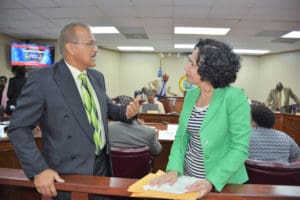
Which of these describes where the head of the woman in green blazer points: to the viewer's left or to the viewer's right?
to the viewer's left

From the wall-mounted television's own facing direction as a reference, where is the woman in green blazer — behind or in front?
in front

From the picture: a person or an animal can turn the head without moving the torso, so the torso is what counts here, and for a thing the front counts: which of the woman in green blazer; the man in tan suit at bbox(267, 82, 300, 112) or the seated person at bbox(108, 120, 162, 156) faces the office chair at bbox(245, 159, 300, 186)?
the man in tan suit

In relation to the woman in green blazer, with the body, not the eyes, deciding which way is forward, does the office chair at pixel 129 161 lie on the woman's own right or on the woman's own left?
on the woman's own right

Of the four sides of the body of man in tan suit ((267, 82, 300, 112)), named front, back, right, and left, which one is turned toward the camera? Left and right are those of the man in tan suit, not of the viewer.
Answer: front

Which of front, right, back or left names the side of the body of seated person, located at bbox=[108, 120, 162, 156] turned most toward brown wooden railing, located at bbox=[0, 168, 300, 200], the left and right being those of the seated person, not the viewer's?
back

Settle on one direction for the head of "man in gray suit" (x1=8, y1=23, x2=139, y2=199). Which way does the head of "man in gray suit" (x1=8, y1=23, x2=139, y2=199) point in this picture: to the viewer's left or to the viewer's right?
to the viewer's right

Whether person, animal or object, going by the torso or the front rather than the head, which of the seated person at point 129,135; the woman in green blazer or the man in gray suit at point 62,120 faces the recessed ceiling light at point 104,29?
the seated person

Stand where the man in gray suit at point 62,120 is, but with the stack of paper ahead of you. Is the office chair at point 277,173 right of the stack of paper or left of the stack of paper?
left

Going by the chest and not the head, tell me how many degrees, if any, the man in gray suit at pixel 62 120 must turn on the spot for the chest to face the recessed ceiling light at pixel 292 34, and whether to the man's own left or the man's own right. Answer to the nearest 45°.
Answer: approximately 90° to the man's own left

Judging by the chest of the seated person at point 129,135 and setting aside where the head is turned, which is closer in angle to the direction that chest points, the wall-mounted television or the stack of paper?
the wall-mounted television

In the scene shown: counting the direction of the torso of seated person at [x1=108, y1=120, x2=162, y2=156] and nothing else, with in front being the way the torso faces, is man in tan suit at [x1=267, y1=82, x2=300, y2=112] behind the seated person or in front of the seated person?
in front

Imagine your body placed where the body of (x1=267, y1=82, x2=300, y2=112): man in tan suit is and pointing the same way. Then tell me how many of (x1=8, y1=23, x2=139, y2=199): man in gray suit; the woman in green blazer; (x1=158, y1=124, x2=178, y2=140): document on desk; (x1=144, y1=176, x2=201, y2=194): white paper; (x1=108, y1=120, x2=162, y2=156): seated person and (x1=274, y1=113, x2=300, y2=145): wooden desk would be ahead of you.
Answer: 6

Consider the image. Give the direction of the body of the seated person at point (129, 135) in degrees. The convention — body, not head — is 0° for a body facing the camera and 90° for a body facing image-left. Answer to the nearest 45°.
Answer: approximately 180°
